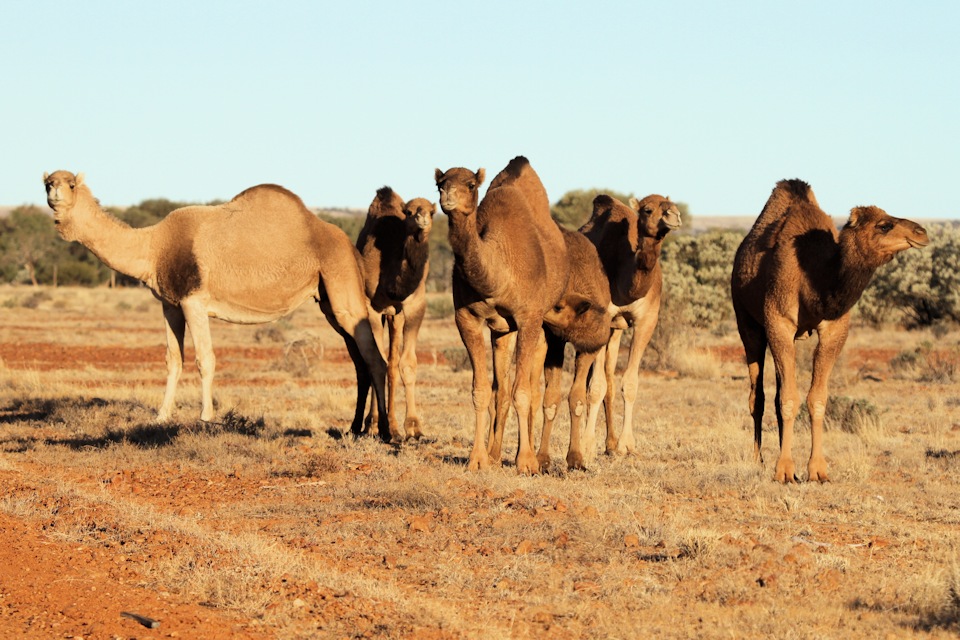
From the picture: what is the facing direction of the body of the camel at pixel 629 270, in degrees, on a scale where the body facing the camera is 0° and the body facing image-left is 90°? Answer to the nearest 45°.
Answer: approximately 315°

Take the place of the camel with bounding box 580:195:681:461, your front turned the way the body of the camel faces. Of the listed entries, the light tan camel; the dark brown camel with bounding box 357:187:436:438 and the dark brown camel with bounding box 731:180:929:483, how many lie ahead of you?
1

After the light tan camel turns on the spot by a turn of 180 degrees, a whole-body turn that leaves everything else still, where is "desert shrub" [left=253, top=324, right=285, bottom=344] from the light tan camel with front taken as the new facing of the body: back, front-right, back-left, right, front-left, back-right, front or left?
left

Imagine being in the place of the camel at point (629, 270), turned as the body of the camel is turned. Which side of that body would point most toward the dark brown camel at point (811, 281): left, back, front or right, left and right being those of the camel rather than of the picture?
front

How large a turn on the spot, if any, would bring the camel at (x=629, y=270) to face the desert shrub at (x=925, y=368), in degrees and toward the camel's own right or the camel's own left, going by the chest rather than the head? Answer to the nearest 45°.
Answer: approximately 90° to the camel's own left

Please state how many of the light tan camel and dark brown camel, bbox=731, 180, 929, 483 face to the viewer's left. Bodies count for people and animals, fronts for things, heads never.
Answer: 1

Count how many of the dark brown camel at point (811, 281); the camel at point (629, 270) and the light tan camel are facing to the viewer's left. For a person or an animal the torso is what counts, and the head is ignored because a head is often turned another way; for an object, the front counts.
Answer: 1

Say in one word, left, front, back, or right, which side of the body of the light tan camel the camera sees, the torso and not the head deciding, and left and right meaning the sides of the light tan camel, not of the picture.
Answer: left

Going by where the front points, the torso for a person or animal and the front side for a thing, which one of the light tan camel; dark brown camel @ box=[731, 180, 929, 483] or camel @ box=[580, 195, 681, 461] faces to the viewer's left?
the light tan camel
